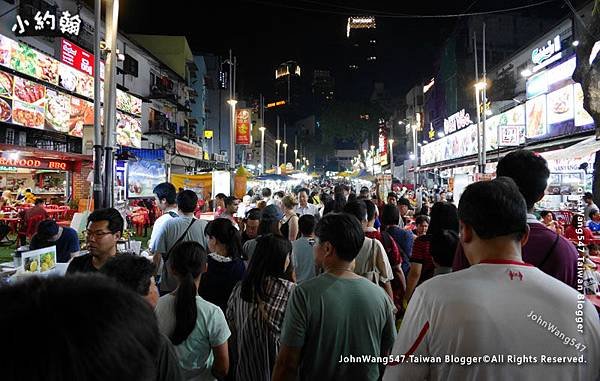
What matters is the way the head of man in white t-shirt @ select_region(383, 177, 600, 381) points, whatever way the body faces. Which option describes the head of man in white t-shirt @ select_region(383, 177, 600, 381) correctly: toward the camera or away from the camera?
away from the camera

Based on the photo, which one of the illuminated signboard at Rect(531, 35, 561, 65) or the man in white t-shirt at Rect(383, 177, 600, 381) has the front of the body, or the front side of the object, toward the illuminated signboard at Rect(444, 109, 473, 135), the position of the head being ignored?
the man in white t-shirt

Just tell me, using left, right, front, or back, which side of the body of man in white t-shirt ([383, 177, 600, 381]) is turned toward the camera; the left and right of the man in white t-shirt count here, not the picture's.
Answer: back

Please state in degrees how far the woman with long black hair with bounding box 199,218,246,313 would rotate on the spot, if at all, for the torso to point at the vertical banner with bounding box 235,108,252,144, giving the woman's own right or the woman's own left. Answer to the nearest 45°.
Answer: approximately 45° to the woman's own right

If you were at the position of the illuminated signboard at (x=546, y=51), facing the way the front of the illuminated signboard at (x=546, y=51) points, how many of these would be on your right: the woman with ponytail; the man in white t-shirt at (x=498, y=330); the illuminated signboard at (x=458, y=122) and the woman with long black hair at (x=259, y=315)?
1

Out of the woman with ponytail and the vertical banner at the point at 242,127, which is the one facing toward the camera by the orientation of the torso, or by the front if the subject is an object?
the vertical banner

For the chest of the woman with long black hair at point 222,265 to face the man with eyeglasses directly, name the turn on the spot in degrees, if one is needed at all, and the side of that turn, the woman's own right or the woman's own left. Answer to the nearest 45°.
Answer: approximately 45° to the woman's own left

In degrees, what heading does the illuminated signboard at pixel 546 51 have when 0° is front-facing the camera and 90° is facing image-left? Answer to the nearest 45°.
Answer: approximately 45°

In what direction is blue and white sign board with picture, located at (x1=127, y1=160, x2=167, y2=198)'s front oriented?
toward the camera

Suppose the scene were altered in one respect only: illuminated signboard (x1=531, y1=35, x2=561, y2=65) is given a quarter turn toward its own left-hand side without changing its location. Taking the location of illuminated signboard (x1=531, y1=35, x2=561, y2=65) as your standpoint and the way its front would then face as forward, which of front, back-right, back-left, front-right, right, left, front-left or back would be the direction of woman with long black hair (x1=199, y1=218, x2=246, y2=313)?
front-right

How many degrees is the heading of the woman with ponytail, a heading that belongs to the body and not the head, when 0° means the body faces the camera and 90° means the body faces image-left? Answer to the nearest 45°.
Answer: approximately 180°

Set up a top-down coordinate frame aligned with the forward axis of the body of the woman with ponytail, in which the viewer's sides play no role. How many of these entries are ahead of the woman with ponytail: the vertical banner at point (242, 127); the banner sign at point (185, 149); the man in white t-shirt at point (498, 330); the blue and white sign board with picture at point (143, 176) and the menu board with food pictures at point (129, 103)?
4

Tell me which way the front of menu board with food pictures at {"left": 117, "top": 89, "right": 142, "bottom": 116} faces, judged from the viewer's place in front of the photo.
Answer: facing the viewer and to the right of the viewer
